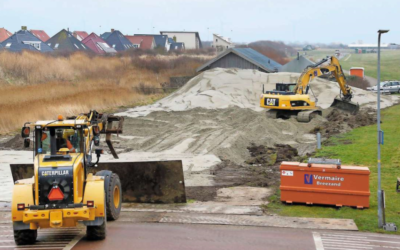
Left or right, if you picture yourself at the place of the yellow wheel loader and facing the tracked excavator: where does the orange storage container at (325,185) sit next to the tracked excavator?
right

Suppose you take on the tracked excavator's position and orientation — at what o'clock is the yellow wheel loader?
The yellow wheel loader is roughly at 5 o'clock from the tracked excavator.

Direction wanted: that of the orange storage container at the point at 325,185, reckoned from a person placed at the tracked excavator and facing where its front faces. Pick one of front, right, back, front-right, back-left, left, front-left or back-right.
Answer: back-right

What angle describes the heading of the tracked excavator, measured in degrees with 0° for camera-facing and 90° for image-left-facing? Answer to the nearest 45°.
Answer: approximately 225°
